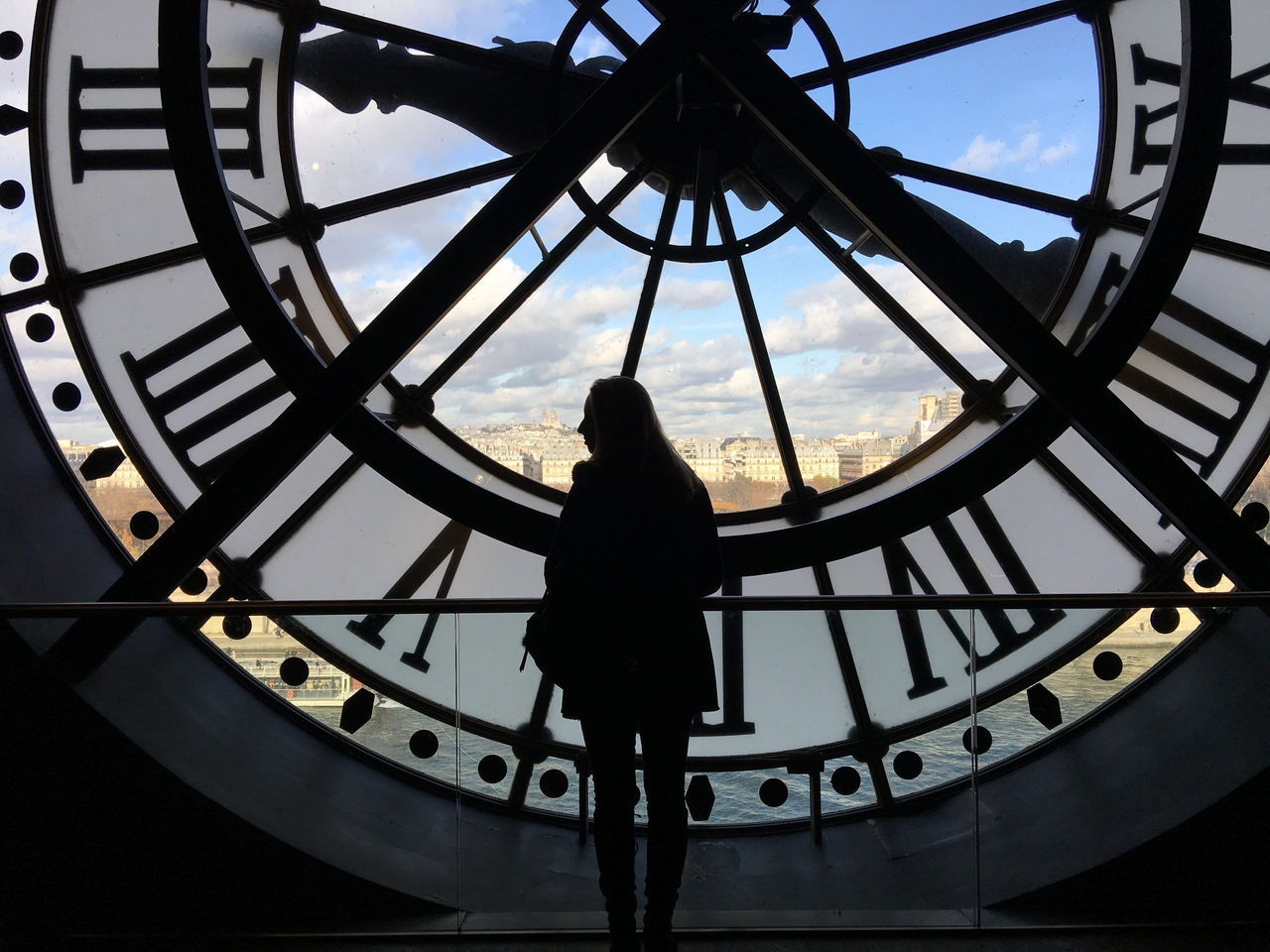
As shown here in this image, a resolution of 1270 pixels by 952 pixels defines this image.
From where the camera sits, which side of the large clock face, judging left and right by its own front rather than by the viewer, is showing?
back

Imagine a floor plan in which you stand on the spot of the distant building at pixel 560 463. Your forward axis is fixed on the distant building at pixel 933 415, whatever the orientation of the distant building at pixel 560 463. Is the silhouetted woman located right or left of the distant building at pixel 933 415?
right
